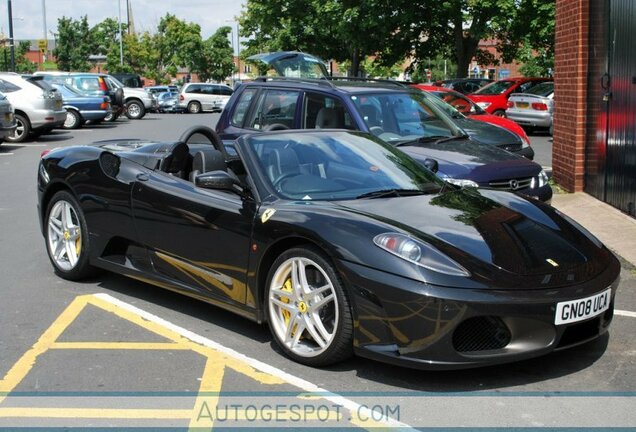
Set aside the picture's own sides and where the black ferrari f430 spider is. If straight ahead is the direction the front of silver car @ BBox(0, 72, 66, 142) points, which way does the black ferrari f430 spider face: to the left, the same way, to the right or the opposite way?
the opposite way

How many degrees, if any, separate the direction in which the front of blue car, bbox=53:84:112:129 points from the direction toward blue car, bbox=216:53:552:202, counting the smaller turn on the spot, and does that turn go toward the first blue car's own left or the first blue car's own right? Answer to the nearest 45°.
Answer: approximately 135° to the first blue car's own left

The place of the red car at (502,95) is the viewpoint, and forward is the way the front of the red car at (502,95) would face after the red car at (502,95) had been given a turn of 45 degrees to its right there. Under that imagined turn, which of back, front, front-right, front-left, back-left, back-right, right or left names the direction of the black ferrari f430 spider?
left

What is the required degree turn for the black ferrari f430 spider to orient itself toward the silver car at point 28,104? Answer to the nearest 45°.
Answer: approximately 180°

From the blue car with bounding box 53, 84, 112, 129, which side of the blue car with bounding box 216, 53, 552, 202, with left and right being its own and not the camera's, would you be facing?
back

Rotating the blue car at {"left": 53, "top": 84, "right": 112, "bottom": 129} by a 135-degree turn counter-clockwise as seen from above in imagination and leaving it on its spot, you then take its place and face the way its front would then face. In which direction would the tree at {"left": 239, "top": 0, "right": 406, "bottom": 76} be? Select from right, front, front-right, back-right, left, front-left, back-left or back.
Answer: back-left

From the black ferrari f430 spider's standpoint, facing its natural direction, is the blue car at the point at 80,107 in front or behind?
behind

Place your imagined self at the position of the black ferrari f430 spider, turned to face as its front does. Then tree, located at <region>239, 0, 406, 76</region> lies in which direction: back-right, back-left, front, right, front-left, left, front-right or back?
back-left

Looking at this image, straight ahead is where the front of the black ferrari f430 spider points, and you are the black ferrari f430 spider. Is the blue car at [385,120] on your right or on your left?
on your left

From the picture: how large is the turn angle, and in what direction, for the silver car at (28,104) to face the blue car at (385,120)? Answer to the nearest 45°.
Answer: approximately 135° to its left
